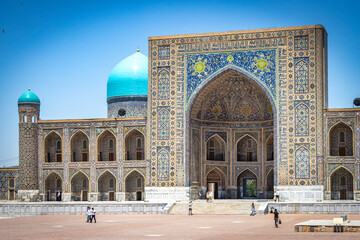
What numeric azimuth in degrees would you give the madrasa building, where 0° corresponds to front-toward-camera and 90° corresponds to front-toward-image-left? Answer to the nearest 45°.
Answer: approximately 0°
